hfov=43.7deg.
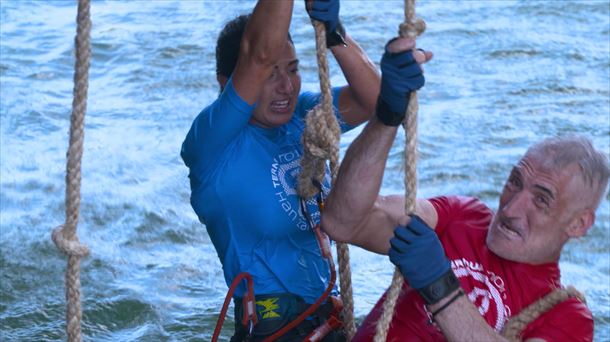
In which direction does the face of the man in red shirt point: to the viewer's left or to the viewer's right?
to the viewer's left

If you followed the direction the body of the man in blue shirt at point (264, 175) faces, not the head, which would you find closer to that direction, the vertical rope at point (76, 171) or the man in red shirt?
the man in red shirt

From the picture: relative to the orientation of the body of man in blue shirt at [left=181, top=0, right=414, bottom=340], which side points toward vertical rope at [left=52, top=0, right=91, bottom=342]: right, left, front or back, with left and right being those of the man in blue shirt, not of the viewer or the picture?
right
